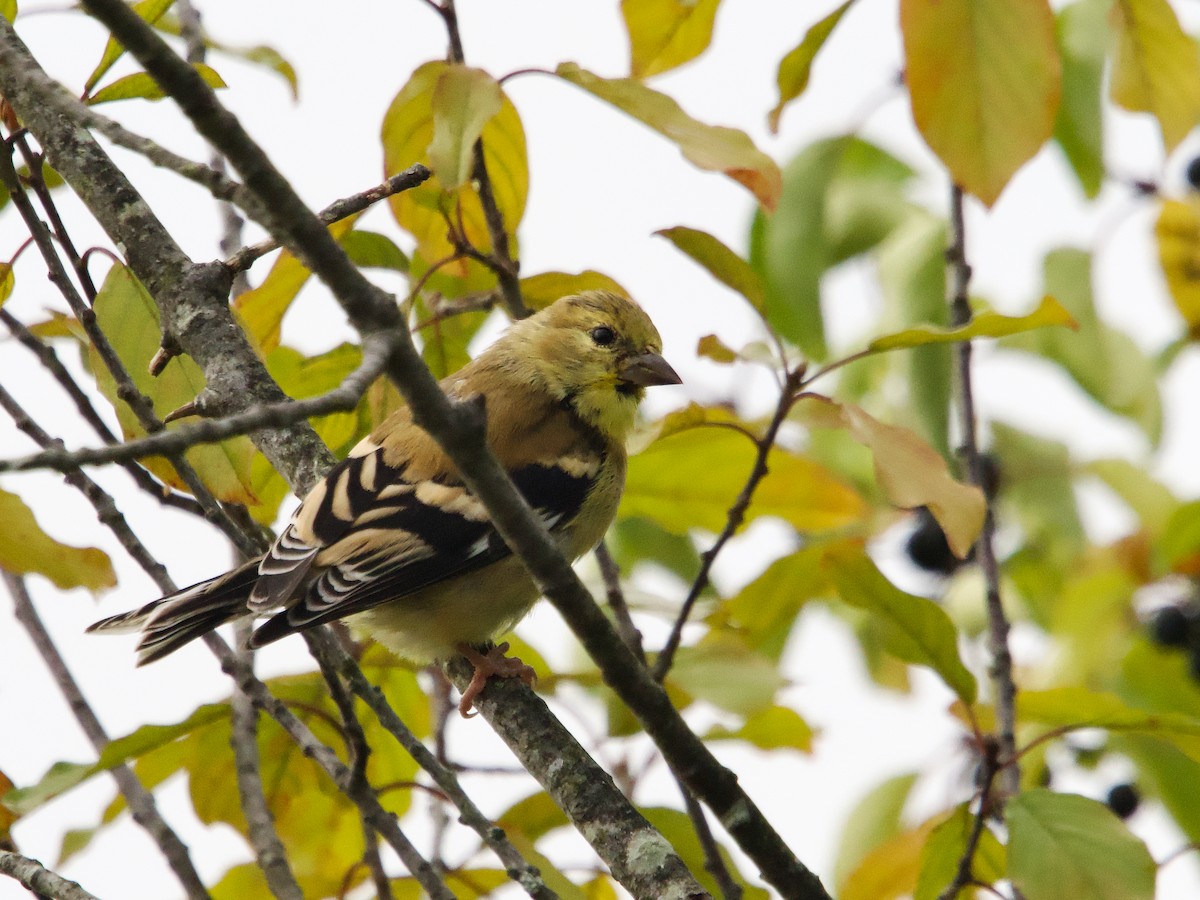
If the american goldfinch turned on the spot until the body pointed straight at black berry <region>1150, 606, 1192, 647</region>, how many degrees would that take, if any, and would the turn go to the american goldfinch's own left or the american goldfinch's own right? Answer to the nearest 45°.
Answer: approximately 45° to the american goldfinch's own left

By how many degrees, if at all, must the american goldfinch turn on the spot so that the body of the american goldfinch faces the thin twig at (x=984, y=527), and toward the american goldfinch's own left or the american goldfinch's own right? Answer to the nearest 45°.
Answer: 0° — it already faces it

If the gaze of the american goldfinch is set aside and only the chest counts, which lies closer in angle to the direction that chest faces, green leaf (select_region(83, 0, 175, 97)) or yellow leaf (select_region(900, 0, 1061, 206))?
the yellow leaf

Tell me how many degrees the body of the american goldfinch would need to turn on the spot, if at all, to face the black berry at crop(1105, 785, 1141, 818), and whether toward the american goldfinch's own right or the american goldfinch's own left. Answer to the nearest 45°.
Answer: approximately 45° to the american goldfinch's own left

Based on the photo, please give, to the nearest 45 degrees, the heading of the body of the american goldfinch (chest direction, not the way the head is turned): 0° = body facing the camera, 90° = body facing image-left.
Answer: approximately 270°

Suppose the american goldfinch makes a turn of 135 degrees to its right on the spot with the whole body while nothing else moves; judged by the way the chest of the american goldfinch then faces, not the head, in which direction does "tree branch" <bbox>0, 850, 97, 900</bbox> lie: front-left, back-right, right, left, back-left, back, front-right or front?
front
